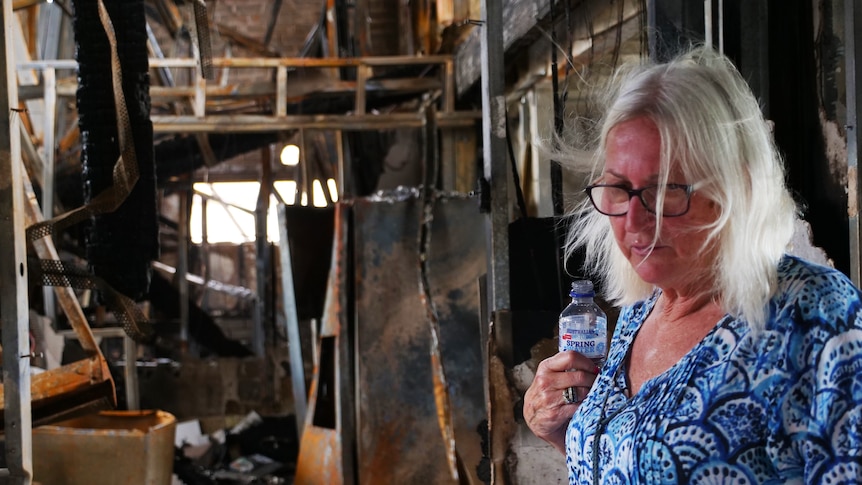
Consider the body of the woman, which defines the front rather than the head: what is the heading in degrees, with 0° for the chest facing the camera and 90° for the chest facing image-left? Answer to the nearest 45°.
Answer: approximately 45°

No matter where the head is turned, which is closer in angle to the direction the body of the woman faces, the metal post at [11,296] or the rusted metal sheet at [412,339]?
the metal post

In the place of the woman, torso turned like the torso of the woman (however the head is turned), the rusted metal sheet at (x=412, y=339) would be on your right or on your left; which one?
on your right

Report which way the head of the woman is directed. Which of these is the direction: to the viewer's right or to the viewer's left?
to the viewer's left

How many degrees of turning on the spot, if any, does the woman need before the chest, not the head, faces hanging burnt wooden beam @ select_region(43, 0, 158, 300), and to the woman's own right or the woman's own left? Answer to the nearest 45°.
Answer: approximately 90° to the woman's own right

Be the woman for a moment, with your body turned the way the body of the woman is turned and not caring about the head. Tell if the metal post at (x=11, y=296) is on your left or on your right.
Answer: on your right
